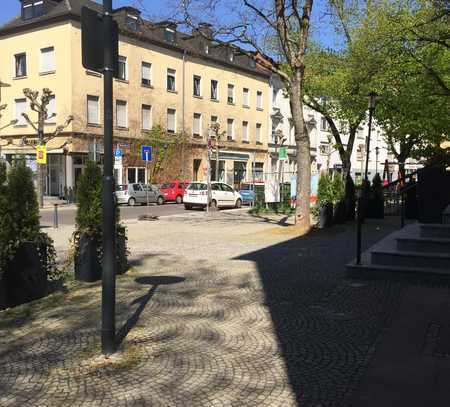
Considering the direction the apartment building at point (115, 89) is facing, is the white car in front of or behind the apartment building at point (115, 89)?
in front

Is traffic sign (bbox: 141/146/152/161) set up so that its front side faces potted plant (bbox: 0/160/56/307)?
yes

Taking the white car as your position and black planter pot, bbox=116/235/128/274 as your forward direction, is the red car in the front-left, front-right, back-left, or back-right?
back-right

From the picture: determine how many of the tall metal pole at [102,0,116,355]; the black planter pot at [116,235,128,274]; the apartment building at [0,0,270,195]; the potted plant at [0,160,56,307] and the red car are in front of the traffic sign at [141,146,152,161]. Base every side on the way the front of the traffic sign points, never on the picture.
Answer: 3

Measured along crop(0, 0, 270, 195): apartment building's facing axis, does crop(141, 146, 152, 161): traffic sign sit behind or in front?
in front

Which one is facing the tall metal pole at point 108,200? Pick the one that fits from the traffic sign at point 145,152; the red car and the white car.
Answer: the traffic sign

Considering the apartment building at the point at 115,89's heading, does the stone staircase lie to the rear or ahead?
ahead
